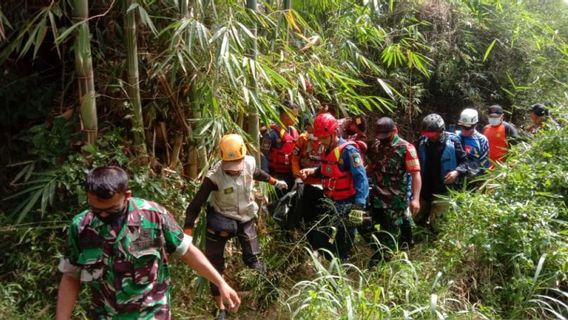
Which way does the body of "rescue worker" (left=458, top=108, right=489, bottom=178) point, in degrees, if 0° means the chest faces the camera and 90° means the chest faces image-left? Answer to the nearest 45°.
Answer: approximately 45°

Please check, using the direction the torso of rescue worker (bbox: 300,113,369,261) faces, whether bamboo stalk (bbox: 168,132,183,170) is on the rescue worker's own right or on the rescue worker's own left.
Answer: on the rescue worker's own right

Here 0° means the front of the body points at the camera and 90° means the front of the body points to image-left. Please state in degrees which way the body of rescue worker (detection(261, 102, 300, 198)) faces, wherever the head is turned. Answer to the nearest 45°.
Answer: approximately 315°

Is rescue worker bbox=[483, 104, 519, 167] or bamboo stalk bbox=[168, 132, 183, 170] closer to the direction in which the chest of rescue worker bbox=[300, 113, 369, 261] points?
the bamboo stalk

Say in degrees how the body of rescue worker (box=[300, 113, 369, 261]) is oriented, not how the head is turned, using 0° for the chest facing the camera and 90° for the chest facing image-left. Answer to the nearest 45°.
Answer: approximately 45°

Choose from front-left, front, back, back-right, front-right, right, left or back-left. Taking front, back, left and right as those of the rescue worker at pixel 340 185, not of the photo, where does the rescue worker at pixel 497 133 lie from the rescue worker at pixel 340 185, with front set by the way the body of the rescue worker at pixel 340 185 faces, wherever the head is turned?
back
